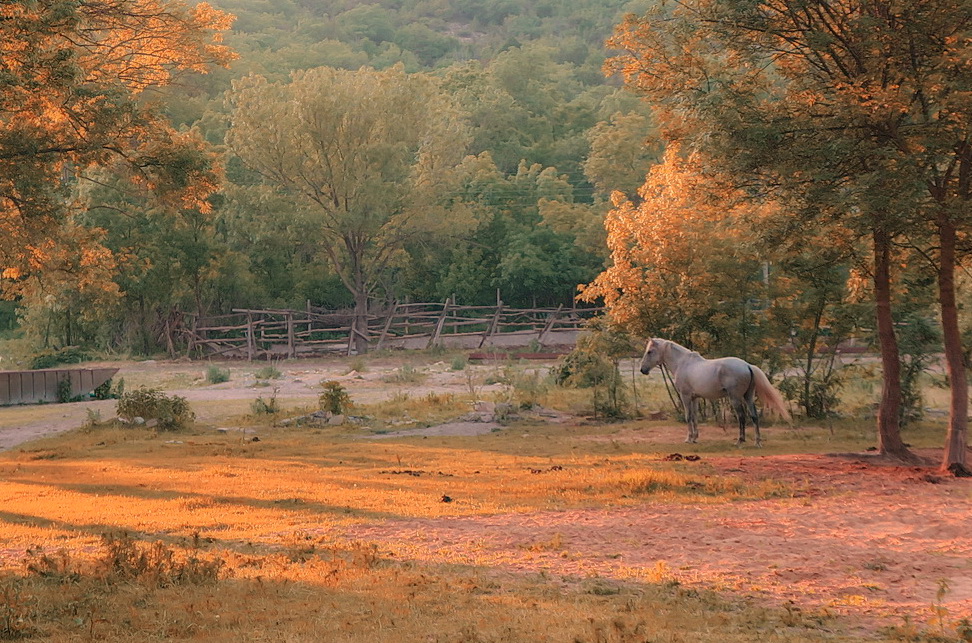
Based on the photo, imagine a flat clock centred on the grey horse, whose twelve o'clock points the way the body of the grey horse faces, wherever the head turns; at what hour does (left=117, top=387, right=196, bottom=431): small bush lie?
The small bush is roughly at 12 o'clock from the grey horse.

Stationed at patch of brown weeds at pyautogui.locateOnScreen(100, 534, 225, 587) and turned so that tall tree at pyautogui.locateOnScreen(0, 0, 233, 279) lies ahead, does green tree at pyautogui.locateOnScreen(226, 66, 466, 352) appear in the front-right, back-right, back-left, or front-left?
front-right

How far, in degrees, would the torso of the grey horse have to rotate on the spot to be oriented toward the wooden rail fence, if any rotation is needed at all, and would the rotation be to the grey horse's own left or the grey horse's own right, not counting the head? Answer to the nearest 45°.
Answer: approximately 45° to the grey horse's own right

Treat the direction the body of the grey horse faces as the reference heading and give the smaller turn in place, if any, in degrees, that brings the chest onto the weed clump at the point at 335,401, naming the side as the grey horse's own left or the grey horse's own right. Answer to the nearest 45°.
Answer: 0° — it already faces it

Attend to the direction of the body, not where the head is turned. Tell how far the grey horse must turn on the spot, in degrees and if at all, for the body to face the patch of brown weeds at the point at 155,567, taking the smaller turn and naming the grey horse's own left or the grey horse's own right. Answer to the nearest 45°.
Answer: approximately 90° to the grey horse's own left

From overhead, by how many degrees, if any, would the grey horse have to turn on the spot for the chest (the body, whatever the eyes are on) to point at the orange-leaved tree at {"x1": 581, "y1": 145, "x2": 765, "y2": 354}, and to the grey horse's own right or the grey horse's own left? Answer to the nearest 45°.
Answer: approximately 90° to the grey horse's own right

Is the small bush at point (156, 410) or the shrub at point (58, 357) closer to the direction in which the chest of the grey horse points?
the small bush

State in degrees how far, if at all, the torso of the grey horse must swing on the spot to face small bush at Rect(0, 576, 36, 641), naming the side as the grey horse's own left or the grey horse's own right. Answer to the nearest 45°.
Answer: approximately 90° to the grey horse's own left

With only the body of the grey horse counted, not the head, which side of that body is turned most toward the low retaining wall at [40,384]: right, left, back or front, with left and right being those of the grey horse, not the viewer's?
front

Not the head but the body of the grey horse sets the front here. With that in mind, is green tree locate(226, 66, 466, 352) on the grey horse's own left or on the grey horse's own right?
on the grey horse's own right

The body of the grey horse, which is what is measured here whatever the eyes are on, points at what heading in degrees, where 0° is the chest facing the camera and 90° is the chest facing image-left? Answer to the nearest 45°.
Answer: approximately 90°
